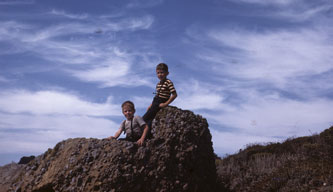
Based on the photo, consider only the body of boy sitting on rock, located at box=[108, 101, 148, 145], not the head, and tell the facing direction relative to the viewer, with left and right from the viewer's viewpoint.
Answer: facing the viewer and to the left of the viewer
